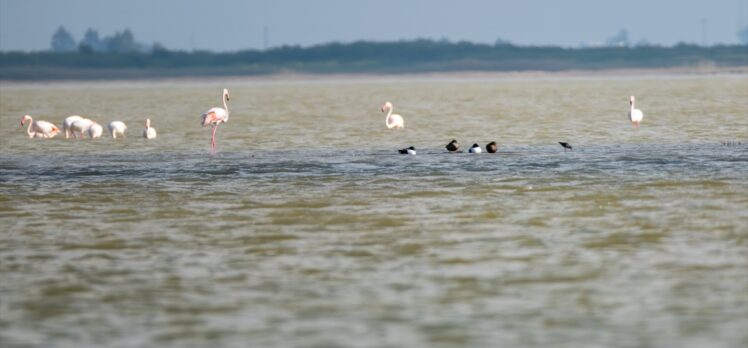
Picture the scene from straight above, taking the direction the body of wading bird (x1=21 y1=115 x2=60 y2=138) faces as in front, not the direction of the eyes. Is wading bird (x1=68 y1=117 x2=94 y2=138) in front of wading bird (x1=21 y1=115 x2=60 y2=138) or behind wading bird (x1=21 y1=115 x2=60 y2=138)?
behind

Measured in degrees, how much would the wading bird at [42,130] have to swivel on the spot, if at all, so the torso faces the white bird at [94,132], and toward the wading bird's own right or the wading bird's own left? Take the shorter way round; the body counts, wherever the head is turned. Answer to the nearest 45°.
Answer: approximately 135° to the wading bird's own left

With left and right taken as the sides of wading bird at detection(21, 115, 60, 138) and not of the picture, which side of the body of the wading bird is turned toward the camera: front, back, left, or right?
left
